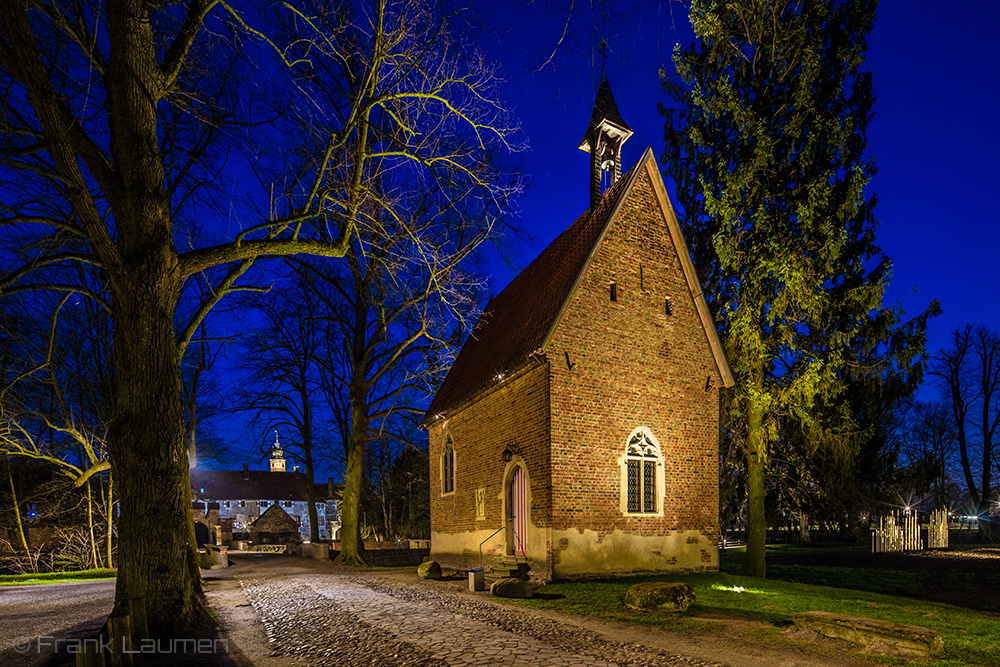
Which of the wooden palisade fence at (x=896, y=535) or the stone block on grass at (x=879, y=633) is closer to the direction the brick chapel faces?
the stone block on grass

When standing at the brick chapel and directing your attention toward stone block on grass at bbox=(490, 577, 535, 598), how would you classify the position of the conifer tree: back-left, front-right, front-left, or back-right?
back-left

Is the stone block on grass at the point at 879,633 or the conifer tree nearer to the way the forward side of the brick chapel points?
the stone block on grass

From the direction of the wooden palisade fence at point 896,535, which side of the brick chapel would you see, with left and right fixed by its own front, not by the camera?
back

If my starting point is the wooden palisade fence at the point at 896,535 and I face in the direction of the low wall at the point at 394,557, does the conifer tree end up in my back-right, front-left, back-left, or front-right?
front-left

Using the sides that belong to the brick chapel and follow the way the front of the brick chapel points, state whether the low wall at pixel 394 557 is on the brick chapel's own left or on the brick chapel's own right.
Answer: on the brick chapel's own right

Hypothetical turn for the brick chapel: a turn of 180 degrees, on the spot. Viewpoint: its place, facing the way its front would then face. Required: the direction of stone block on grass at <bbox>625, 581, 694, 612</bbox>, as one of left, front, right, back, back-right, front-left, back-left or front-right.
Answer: back-right

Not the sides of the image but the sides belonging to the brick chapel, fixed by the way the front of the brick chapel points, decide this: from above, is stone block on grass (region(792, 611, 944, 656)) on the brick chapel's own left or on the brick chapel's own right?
on the brick chapel's own left

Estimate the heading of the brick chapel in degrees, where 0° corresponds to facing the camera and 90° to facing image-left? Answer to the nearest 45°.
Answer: approximately 45°
